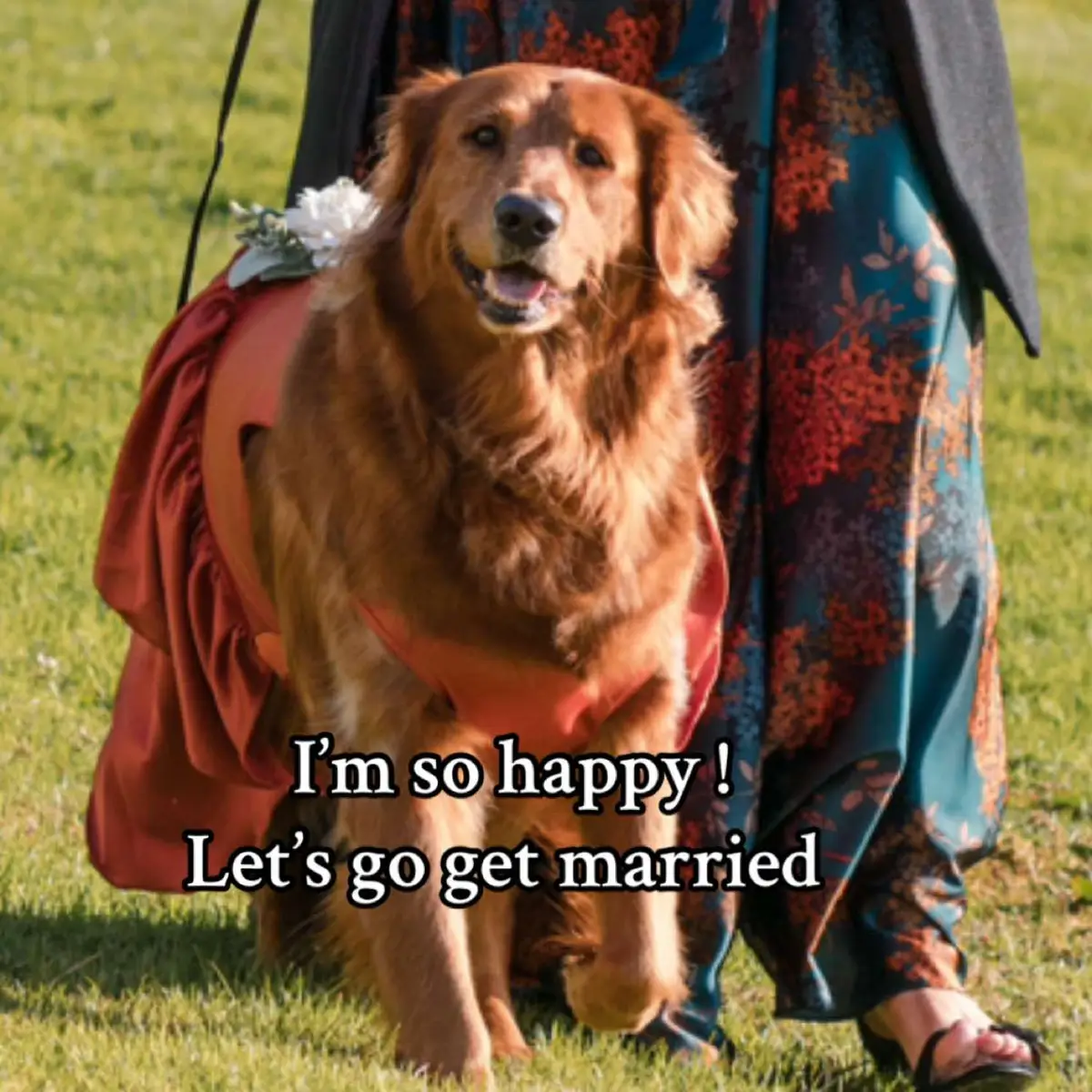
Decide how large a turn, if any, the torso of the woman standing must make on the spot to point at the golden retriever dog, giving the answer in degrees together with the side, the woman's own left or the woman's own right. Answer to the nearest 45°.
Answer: approximately 45° to the woman's own right

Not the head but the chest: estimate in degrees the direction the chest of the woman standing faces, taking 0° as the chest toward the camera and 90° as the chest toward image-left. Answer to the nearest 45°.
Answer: approximately 0°

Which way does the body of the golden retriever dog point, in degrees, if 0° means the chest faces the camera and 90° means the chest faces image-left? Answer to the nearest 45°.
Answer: approximately 0°

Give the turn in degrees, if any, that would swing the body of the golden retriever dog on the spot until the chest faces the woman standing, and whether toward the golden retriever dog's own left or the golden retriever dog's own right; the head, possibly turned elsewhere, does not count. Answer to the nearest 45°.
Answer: approximately 135° to the golden retriever dog's own left

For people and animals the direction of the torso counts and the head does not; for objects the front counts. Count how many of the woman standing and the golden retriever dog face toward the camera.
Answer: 2
